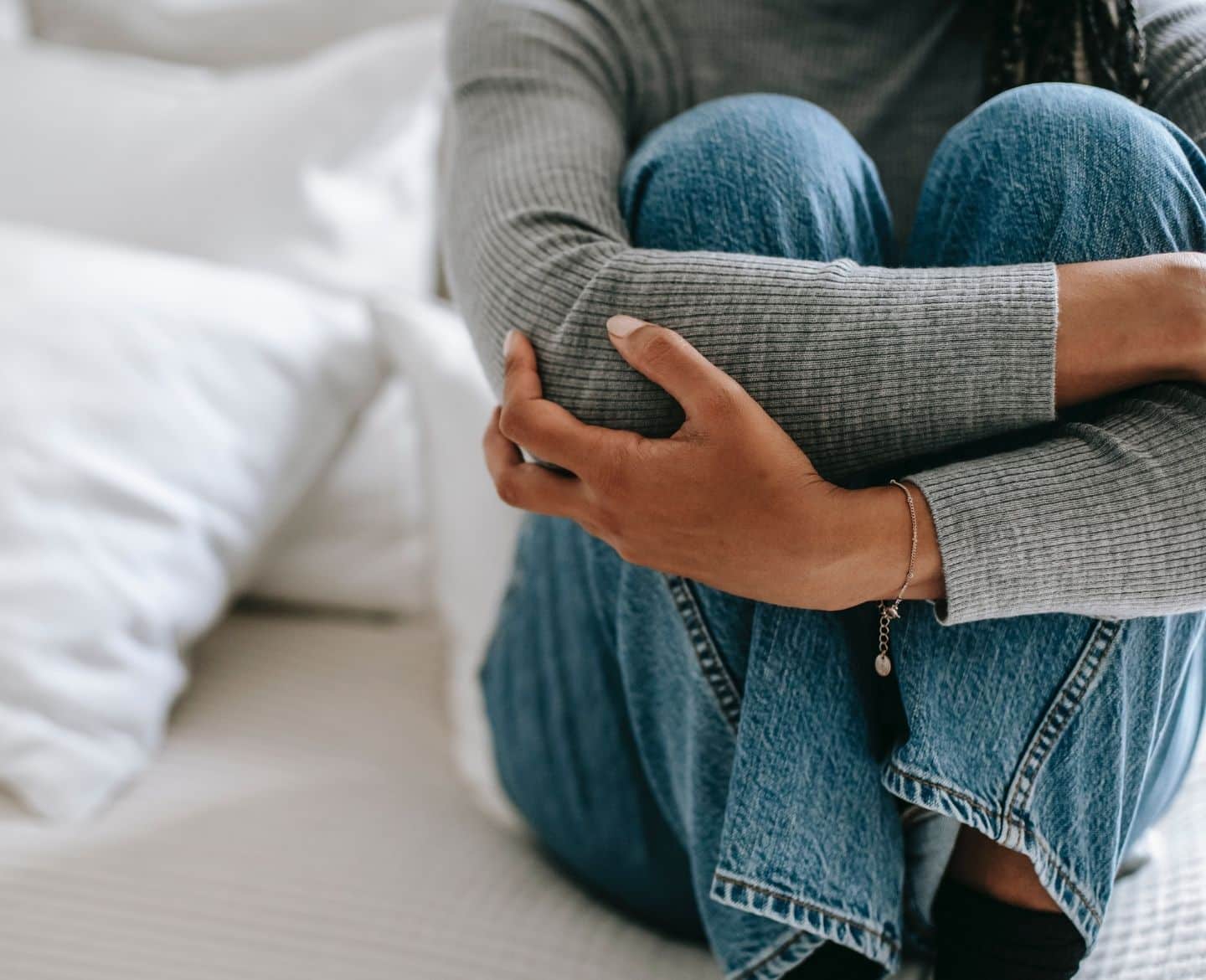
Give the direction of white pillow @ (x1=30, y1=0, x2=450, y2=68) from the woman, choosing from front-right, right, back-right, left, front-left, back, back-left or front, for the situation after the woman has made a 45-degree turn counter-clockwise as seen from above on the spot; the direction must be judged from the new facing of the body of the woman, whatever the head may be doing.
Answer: back

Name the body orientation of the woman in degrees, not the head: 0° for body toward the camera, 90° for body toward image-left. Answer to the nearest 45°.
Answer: approximately 0°
